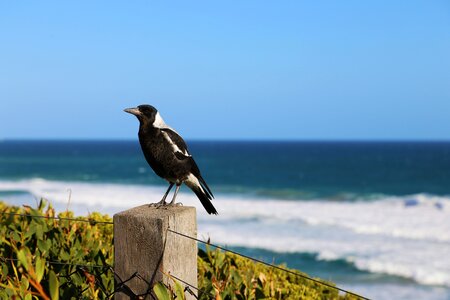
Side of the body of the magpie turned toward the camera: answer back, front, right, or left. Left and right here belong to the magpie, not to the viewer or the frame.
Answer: left
